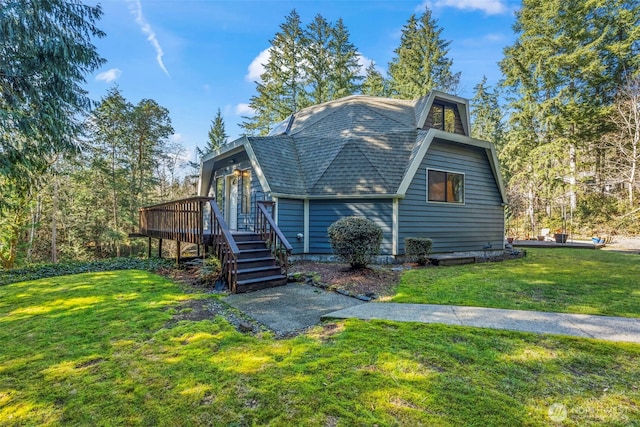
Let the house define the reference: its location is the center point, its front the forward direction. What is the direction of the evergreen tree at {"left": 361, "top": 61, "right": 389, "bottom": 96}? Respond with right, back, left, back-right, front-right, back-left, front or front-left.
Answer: back-right

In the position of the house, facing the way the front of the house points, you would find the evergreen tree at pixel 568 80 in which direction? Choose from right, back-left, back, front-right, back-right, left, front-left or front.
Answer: back

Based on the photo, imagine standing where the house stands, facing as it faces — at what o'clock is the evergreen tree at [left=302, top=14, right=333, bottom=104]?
The evergreen tree is roughly at 4 o'clock from the house.

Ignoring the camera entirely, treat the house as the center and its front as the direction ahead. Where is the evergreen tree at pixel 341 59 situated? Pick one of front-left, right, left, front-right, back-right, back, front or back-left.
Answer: back-right

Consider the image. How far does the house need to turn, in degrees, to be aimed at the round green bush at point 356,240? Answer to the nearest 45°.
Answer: approximately 45° to its left

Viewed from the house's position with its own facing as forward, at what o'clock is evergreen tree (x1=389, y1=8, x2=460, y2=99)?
The evergreen tree is roughly at 5 o'clock from the house.

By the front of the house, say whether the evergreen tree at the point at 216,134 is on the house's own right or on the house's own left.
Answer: on the house's own right

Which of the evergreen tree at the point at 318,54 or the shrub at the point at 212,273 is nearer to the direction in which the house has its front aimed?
the shrub

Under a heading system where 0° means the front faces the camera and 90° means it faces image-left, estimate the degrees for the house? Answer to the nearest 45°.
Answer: approximately 45°
